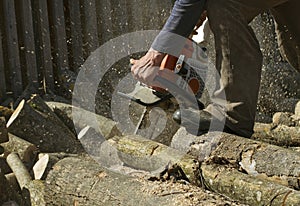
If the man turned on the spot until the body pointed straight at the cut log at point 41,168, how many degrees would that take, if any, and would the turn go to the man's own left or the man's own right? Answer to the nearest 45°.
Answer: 0° — they already face it

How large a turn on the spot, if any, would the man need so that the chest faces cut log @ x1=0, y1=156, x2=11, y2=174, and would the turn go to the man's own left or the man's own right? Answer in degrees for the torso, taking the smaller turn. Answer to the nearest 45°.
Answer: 0° — they already face it

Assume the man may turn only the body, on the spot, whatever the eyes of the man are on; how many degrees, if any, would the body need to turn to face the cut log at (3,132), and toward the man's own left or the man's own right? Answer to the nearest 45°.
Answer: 0° — they already face it

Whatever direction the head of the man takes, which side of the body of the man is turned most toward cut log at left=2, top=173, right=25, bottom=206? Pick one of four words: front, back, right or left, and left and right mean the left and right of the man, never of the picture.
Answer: front

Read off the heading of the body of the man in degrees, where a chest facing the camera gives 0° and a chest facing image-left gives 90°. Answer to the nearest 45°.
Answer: approximately 90°

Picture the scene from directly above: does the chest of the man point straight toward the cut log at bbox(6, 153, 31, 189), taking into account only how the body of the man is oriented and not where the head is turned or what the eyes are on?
yes

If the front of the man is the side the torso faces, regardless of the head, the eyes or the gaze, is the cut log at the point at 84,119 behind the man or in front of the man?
in front

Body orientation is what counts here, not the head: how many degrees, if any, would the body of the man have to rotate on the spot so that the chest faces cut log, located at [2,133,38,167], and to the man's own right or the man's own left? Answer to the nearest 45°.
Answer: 0° — they already face it

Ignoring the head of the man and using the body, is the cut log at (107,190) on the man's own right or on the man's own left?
on the man's own left
